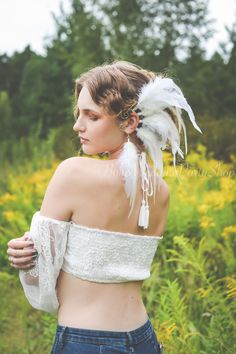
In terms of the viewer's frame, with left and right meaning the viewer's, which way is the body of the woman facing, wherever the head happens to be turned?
facing away from the viewer and to the left of the viewer

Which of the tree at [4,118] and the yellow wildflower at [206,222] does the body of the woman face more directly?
the tree

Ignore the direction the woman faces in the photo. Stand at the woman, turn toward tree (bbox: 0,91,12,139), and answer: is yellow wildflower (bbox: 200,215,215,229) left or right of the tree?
right

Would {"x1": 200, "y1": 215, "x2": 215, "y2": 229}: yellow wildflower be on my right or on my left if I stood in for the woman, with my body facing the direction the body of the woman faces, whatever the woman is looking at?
on my right

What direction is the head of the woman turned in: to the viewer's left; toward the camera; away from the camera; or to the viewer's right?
to the viewer's left

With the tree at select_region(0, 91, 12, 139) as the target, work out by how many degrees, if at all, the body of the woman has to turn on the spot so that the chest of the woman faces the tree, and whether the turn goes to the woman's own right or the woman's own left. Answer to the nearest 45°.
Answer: approximately 45° to the woman's own right
